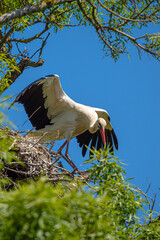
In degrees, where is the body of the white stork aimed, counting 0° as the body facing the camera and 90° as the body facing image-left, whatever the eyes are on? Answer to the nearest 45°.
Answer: approximately 315°
